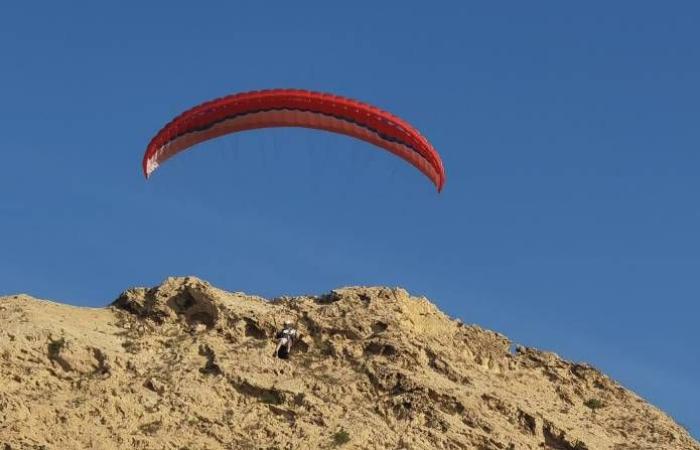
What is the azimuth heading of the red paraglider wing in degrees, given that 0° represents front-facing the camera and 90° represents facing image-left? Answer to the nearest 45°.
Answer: approximately 0°
